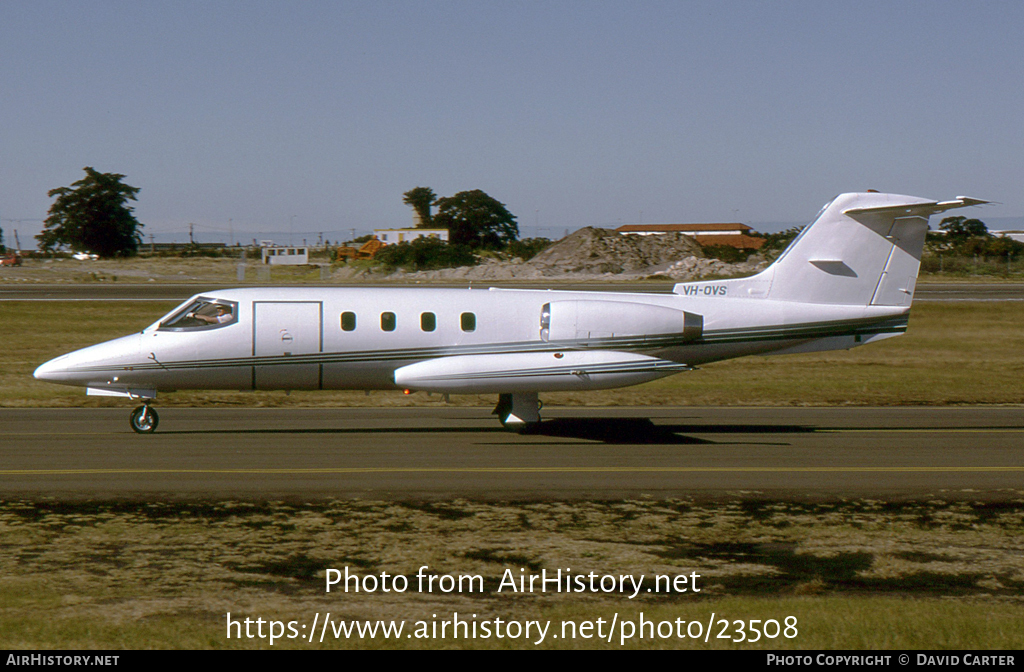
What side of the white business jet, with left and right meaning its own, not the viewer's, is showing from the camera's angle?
left
